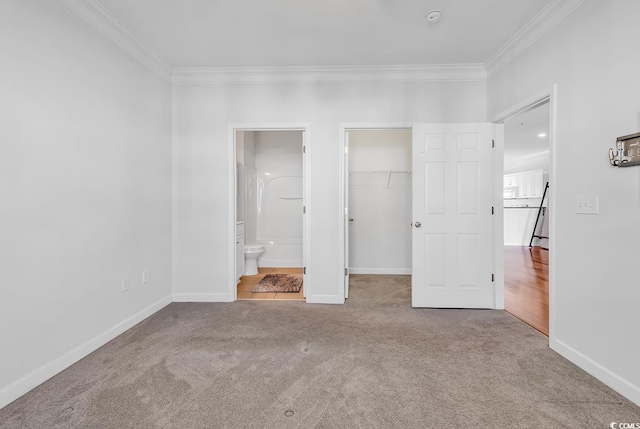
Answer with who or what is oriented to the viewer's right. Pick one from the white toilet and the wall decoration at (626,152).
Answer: the white toilet

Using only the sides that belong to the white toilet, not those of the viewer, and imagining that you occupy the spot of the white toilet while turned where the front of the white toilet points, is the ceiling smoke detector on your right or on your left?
on your right

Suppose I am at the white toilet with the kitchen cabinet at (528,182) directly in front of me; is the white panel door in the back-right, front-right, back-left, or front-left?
front-right

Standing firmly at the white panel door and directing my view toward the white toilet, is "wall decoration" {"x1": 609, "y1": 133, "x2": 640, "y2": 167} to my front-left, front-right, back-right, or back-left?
back-left

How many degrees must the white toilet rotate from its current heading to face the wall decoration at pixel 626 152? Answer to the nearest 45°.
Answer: approximately 45° to its right

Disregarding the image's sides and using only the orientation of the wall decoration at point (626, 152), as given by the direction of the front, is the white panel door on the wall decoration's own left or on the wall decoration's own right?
on the wall decoration's own right

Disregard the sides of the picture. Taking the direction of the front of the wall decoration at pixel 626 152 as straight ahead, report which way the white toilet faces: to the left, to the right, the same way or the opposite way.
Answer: the opposite way

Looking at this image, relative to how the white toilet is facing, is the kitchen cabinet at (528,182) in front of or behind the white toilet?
in front

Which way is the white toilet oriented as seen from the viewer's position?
to the viewer's right

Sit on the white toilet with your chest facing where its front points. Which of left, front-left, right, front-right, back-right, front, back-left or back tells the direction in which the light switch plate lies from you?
front-right

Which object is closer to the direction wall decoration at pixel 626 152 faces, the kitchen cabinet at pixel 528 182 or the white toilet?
the white toilet

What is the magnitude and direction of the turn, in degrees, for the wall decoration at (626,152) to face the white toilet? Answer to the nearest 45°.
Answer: approximately 45° to its right
